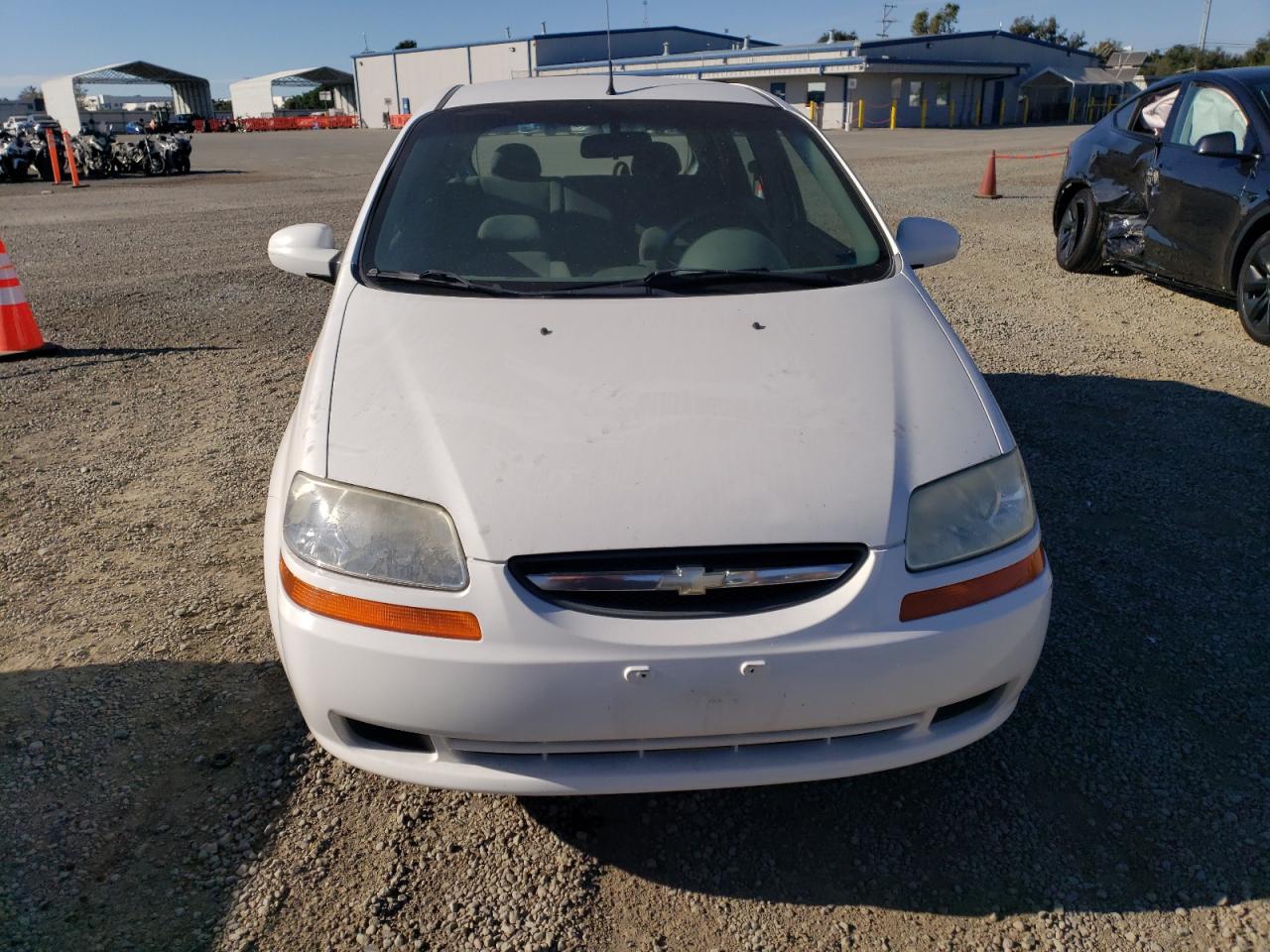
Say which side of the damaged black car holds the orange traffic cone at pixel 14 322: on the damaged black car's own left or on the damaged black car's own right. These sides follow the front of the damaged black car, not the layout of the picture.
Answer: on the damaged black car's own right

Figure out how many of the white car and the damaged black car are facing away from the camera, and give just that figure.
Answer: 0

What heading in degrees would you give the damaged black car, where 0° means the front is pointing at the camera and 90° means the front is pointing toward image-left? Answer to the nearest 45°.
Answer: approximately 315°

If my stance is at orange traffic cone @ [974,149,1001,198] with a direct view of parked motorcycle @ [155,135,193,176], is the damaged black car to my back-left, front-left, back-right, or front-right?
back-left

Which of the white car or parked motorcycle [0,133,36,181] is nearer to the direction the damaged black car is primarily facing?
the white car

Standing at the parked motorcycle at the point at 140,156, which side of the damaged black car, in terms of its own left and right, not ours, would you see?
back

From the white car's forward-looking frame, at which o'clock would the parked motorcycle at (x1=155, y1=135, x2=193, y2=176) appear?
The parked motorcycle is roughly at 5 o'clock from the white car.

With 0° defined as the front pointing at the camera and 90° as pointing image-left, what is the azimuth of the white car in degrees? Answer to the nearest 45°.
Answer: approximately 0°

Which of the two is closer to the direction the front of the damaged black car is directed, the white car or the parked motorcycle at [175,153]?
the white car
